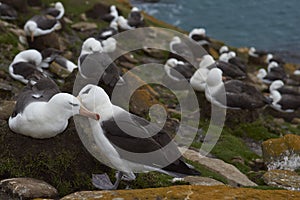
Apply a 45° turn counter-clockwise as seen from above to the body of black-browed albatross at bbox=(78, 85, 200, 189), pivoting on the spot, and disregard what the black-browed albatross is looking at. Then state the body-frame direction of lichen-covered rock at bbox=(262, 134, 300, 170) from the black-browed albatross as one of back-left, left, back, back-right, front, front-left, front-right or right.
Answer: back

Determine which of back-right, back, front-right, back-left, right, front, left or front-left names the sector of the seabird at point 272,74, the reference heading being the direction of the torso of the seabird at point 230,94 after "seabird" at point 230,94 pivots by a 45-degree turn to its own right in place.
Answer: front-right

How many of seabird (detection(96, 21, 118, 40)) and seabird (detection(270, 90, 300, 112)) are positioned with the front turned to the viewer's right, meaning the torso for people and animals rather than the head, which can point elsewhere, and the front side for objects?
1

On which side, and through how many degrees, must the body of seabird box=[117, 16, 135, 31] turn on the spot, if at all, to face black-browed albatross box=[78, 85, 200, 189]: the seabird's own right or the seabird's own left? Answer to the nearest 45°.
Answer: approximately 90° to the seabird's own left

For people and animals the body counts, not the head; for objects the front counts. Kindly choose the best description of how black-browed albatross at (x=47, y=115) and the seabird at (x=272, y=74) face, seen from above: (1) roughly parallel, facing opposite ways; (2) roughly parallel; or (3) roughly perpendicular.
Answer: roughly parallel, facing opposite ways

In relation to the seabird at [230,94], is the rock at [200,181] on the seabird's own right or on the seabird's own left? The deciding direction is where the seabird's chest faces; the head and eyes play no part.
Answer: on the seabird's own left

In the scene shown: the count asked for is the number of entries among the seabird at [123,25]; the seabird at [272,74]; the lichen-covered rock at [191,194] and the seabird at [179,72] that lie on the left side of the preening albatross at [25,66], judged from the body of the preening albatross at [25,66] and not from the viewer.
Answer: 1

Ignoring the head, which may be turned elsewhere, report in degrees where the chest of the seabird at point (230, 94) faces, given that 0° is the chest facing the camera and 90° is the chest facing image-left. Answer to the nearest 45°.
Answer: approximately 90°

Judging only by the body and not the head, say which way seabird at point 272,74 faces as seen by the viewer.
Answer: to the viewer's left

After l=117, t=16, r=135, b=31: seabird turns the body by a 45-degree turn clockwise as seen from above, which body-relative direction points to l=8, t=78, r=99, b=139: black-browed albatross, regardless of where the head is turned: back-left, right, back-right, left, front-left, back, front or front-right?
back-left

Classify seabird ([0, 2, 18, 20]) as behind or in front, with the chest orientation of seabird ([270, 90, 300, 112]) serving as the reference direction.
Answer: in front

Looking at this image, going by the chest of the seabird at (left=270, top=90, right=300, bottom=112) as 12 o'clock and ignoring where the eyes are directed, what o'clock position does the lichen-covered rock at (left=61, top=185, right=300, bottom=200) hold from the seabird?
The lichen-covered rock is roughly at 9 o'clock from the seabird.

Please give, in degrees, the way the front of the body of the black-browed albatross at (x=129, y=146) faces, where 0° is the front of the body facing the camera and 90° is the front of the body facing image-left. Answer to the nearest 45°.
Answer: approximately 90°

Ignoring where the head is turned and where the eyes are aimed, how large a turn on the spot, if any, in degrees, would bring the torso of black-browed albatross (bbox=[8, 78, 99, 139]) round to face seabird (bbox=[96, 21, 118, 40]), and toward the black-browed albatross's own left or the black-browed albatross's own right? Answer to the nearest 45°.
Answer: approximately 135° to the black-browed albatross's own left

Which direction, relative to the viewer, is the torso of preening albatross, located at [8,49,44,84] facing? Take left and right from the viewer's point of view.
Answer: facing to the left of the viewer

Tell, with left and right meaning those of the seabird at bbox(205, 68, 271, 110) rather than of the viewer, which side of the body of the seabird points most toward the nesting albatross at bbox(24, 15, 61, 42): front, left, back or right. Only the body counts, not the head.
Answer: front

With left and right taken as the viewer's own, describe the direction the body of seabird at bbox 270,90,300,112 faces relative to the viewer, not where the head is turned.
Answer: facing to the left of the viewer
